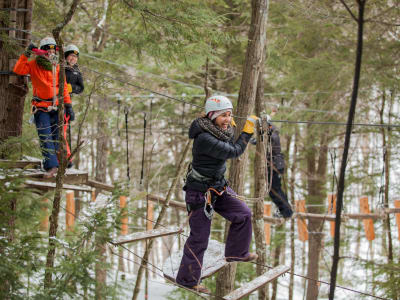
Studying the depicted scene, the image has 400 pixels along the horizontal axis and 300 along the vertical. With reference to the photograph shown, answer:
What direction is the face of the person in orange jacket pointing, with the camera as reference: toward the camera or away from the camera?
toward the camera

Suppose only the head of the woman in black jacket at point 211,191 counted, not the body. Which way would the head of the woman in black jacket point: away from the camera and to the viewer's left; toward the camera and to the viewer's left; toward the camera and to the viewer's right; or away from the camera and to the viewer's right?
toward the camera and to the viewer's right
